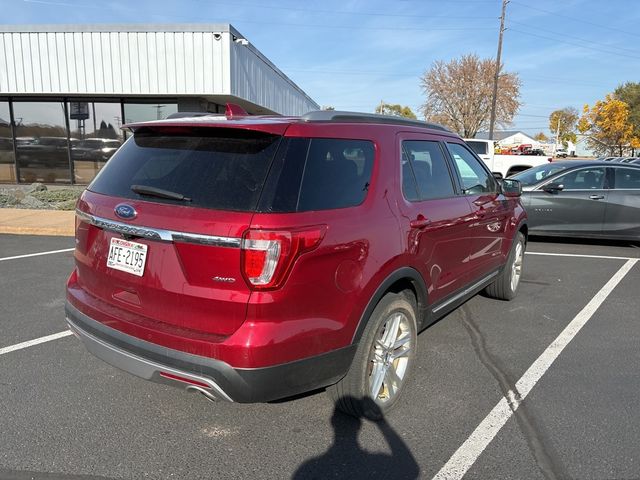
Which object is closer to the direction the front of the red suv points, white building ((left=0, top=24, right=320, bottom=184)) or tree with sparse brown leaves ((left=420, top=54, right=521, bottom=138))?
the tree with sparse brown leaves

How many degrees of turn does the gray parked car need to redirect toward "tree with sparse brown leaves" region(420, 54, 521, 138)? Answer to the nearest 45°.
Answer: approximately 90° to its right

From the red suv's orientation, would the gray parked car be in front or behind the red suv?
in front

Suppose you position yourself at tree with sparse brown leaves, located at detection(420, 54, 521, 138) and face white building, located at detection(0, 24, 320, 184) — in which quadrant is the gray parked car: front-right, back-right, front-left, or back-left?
front-left

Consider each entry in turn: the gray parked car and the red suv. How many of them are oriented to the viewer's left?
1

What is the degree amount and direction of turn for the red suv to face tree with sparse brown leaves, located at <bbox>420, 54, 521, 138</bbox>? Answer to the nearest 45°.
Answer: approximately 45° to its left

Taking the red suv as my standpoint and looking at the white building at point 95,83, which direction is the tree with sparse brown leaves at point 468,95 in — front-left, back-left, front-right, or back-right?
front-right

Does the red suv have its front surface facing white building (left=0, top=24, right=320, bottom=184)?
no

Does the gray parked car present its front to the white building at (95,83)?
yes

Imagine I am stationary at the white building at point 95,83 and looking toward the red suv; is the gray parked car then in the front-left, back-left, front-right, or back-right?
front-left

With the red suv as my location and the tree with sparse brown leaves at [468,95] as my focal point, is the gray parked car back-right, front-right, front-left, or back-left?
front-right

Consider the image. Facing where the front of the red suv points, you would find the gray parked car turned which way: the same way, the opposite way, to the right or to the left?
to the left

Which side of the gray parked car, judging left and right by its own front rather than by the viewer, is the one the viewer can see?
left

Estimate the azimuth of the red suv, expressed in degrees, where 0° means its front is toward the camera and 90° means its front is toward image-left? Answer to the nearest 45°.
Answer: approximately 225°

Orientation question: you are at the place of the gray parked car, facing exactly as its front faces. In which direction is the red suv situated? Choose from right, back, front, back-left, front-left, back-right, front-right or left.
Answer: left
